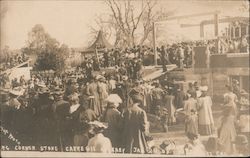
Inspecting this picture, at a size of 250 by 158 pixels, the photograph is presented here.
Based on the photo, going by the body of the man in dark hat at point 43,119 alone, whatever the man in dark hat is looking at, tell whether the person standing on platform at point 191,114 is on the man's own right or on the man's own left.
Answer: on the man's own right

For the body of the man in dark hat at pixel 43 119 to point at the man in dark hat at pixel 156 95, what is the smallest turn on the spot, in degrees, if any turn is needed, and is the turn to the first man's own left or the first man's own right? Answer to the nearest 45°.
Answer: approximately 90° to the first man's own right

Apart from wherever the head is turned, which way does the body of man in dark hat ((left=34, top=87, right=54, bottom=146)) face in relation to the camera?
away from the camera
